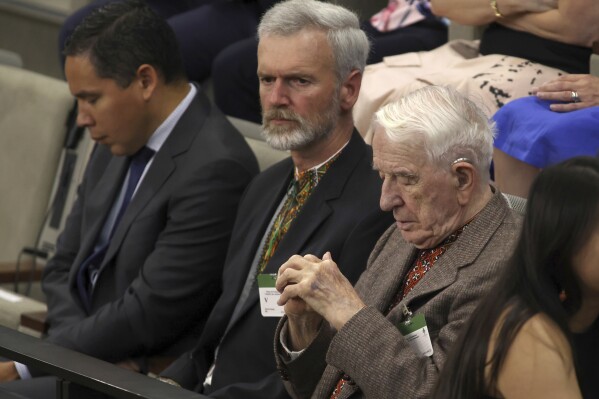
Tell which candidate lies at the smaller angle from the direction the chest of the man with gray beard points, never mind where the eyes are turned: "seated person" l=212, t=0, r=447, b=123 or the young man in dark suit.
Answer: the young man in dark suit

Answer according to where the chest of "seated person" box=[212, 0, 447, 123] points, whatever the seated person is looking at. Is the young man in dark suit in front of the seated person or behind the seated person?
in front

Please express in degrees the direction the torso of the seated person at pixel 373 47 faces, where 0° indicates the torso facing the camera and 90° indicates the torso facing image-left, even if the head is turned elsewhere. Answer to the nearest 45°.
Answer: approximately 45°

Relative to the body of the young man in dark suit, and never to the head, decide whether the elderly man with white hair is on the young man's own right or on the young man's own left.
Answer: on the young man's own left

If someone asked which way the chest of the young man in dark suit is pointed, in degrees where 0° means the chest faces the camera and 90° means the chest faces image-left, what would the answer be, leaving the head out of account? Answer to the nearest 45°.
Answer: approximately 45°

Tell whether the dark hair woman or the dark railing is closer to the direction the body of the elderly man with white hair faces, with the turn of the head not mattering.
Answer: the dark railing

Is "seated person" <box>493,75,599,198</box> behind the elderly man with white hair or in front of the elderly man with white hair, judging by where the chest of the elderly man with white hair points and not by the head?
behind

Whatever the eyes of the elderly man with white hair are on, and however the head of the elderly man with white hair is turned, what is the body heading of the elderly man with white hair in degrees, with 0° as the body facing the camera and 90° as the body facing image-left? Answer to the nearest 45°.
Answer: approximately 45°

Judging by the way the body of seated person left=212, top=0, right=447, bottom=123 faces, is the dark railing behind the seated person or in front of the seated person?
in front

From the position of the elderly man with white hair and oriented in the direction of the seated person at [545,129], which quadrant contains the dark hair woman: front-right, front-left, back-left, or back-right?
back-right

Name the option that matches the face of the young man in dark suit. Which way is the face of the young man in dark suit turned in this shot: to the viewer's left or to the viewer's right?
to the viewer's left
